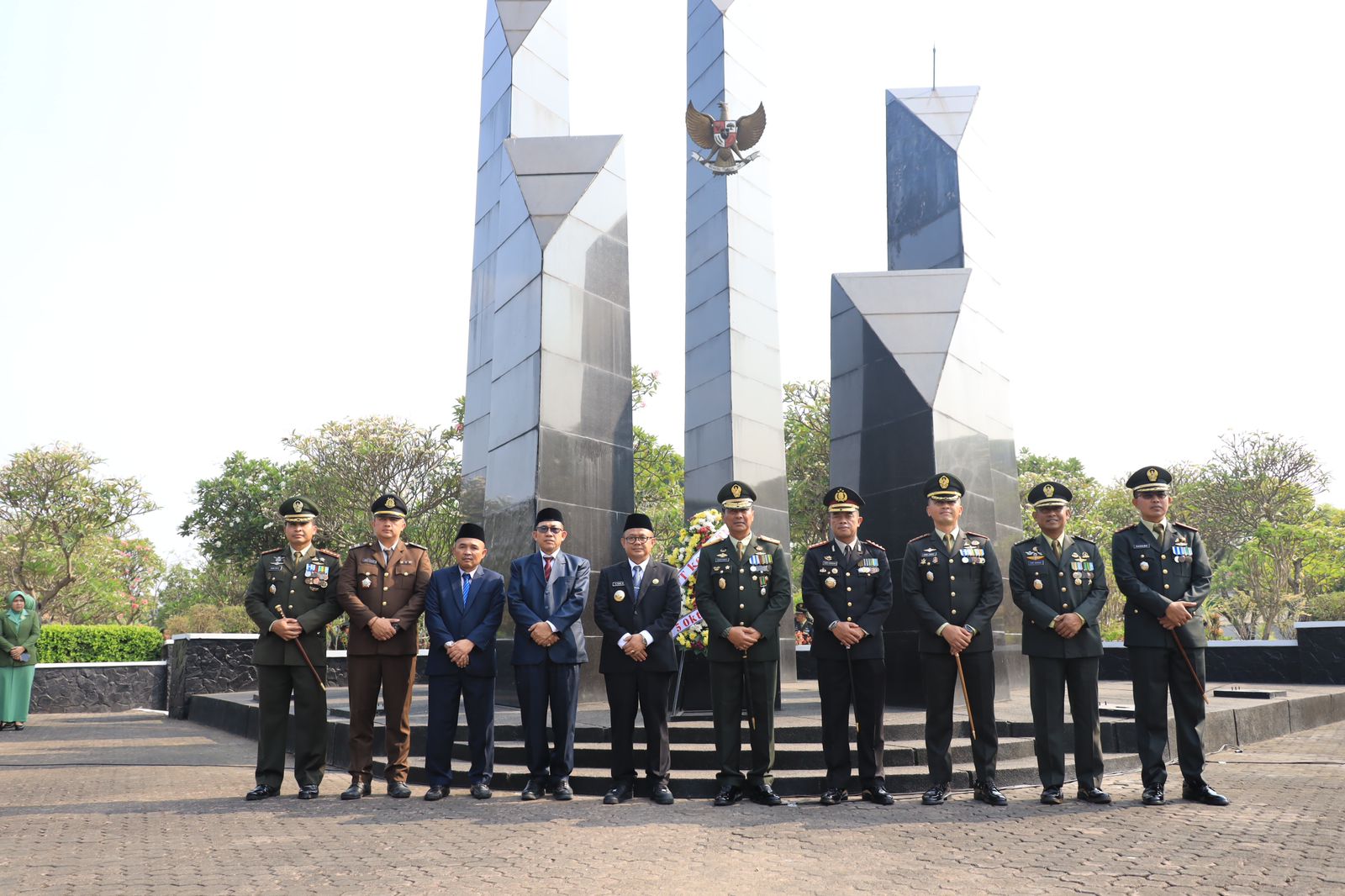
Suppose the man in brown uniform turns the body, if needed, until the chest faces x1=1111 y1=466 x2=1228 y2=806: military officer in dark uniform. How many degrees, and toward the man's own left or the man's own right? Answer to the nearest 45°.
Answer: approximately 90° to the man's own left

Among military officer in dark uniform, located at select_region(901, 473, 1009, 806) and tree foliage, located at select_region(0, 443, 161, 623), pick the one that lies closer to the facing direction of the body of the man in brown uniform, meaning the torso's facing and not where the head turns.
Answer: the military officer in dark uniform

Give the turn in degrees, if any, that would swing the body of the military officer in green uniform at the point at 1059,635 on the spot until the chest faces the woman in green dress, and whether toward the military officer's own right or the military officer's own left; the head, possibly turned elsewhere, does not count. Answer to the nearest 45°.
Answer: approximately 90° to the military officer's own right

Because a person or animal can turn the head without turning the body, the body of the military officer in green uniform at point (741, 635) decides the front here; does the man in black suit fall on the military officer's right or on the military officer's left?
on the military officer's right

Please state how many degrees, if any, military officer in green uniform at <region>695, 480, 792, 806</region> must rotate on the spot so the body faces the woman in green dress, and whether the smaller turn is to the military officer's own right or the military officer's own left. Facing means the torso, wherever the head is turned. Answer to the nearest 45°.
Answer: approximately 135° to the military officer's own right

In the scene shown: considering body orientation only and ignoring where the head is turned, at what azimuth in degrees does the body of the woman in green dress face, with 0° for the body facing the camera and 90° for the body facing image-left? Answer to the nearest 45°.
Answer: approximately 0°

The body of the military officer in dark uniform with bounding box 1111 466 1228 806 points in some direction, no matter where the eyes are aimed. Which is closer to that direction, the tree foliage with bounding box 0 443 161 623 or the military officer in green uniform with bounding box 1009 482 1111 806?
the military officer in green uniform
